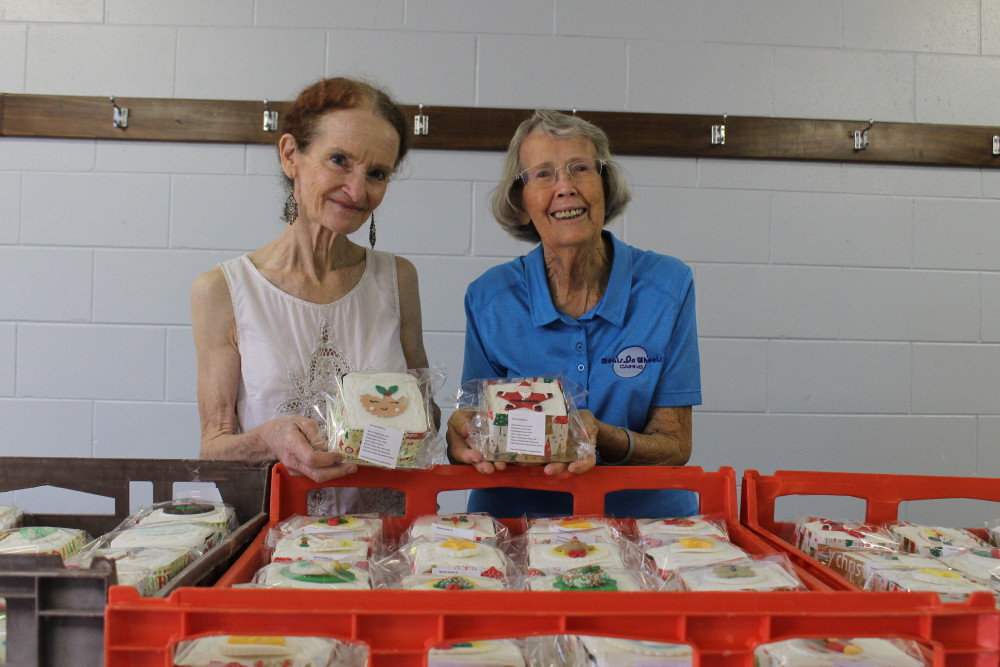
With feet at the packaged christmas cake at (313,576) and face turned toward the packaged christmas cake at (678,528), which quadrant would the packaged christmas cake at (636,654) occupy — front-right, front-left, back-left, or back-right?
front-right

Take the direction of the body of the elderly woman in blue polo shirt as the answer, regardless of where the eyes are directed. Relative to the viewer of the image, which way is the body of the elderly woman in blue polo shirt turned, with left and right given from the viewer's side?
facing the viewer

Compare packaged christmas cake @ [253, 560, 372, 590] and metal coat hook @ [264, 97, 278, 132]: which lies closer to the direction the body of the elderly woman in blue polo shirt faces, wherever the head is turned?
the packaged christmas cake

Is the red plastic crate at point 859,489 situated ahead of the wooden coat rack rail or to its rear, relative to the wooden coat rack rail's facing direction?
ahead

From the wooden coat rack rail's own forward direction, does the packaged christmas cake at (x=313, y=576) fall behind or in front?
in front

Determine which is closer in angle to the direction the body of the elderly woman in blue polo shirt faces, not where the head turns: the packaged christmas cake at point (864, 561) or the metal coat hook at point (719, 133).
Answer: the packaged christmas cake

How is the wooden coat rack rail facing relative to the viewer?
toward the camera

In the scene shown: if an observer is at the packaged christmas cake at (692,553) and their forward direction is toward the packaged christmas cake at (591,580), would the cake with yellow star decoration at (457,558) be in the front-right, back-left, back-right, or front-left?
front-right

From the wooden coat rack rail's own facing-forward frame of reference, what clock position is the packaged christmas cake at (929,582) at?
The packaged christmas cake is roughly at 12 o'clock from the wooden coat rack rail.

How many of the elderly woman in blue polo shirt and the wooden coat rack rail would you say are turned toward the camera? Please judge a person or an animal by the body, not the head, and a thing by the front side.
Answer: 2

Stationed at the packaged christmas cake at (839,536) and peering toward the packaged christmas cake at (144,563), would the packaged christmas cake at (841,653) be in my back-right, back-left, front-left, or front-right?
front-left

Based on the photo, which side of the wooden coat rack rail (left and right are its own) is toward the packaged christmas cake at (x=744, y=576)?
front

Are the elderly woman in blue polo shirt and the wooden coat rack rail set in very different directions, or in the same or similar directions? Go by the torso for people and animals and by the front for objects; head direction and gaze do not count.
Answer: same or similar directions

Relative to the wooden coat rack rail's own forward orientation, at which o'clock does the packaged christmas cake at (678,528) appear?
The packaged christmas cake is roughly at 12 o'clock from the wooden coat rack rail.

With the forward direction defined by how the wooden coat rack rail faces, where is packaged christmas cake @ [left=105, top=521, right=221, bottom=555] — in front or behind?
in front
